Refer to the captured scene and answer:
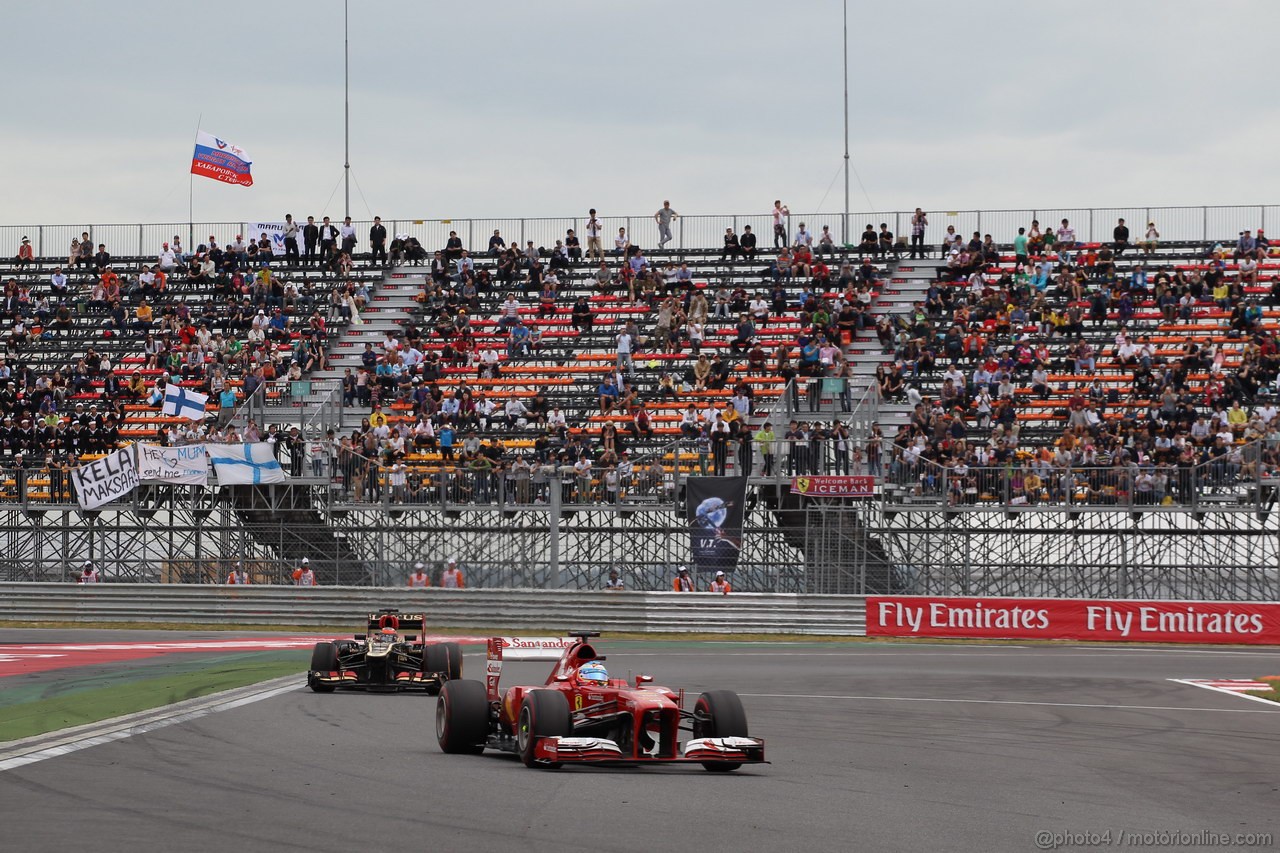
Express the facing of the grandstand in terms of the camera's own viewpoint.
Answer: facing the viewer

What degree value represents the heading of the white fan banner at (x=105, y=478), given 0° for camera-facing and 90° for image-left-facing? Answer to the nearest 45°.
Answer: approximately 0°

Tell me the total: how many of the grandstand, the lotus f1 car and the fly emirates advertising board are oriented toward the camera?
3

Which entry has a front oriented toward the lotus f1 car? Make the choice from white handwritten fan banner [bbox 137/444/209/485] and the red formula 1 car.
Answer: the white handwritten fan banner

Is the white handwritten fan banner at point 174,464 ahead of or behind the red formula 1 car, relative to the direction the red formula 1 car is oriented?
behind

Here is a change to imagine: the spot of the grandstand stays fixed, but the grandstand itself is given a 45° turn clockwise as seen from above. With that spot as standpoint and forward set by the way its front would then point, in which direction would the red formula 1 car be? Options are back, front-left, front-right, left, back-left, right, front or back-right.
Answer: front-left

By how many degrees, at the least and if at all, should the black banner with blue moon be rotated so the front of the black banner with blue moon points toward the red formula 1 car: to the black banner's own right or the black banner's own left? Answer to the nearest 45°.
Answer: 0° — it already faces it

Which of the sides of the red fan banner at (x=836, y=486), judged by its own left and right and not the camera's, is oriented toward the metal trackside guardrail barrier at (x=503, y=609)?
right

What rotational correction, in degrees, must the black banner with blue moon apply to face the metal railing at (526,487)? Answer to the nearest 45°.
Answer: approximately 90° to its right

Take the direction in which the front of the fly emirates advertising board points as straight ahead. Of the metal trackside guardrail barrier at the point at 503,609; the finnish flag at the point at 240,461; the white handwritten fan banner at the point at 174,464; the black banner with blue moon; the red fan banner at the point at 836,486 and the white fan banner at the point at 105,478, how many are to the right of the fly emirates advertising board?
6

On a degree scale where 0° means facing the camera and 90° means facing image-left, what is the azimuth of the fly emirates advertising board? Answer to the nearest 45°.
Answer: approximately 0°

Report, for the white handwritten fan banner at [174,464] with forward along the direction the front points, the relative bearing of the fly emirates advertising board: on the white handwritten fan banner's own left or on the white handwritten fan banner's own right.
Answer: on the white handwritten fan banner's own left

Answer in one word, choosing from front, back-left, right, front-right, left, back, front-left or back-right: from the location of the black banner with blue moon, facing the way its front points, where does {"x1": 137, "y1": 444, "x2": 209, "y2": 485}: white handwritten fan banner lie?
right

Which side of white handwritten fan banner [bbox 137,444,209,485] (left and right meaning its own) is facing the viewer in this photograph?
front
